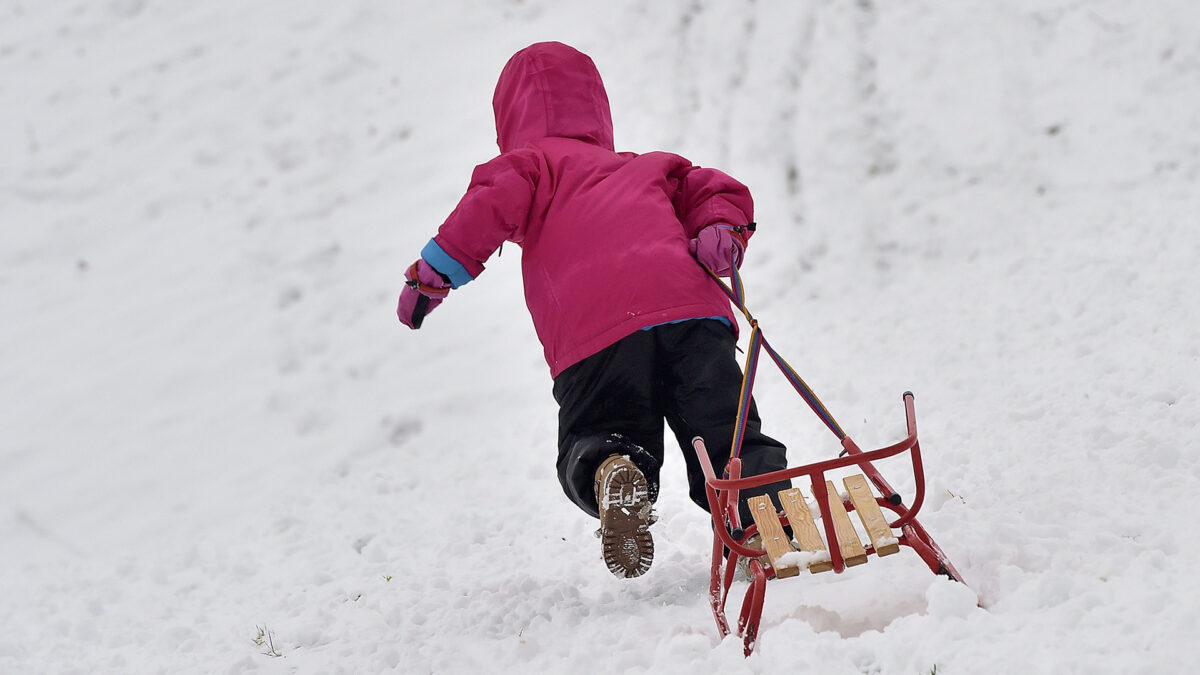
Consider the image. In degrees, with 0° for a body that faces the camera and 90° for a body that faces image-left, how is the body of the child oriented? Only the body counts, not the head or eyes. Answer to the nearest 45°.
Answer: approximately 180°
